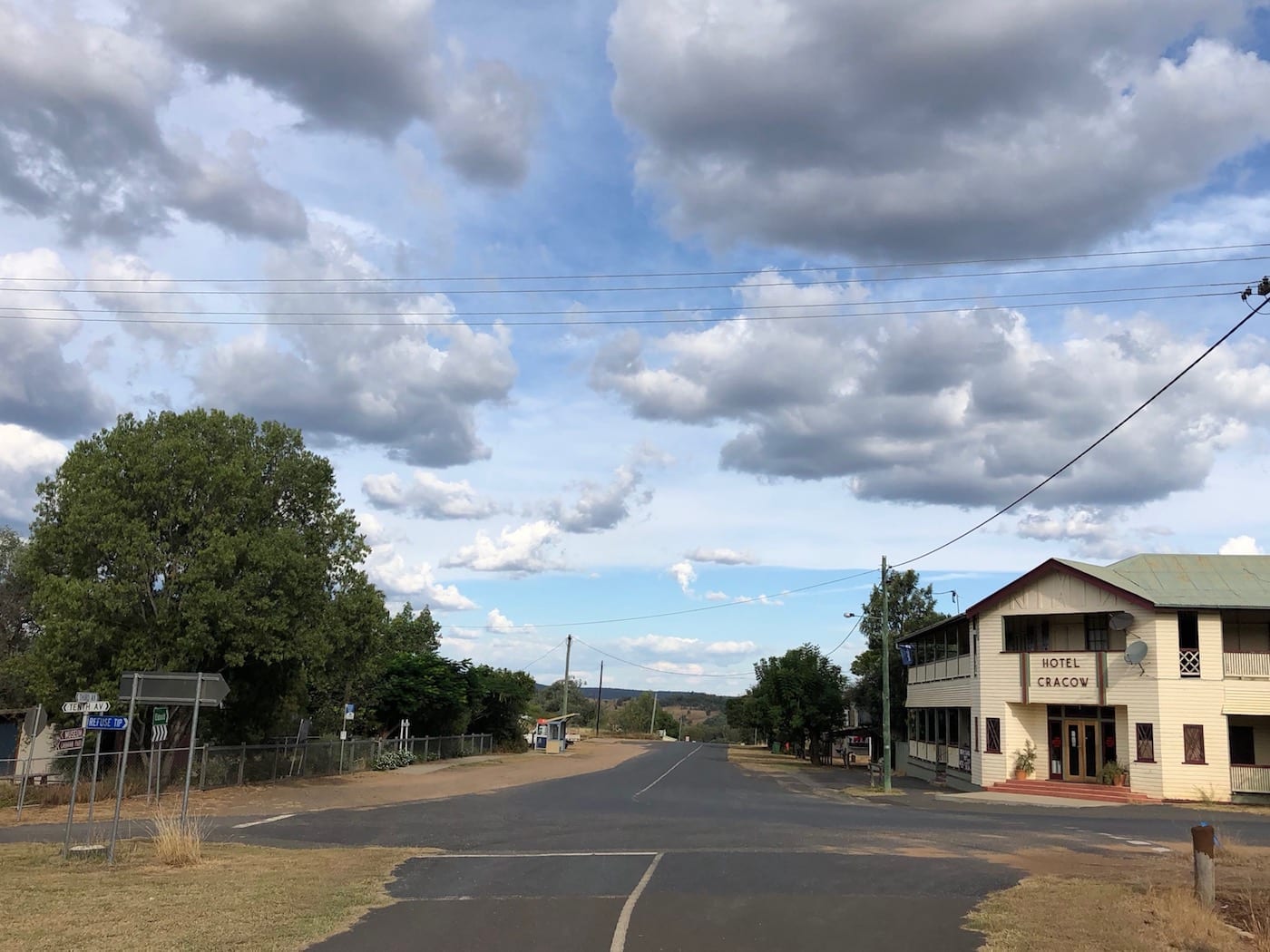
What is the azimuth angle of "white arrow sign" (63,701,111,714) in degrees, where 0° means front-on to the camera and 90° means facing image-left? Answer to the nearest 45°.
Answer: approximately 0°

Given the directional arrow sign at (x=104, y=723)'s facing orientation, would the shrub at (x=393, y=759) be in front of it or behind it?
behind

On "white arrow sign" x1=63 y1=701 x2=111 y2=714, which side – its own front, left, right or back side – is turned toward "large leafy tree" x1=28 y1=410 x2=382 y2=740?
back

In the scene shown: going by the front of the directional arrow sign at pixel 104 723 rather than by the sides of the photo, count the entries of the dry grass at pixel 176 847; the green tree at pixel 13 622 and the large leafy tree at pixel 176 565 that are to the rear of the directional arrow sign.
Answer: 2

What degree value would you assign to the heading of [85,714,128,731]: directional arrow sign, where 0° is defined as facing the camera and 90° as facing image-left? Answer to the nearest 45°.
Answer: approximately 0°

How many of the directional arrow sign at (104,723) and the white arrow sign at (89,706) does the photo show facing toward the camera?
2

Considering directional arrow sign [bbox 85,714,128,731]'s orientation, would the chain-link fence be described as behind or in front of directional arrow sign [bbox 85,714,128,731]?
behind
